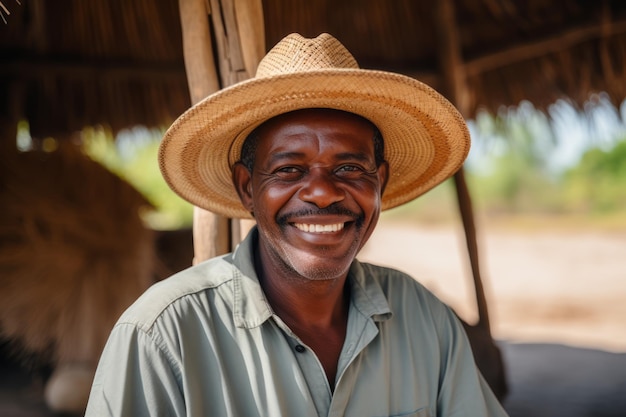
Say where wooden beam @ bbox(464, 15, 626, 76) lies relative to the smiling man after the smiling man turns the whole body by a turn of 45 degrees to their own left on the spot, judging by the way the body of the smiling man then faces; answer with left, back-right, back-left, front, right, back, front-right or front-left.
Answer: left

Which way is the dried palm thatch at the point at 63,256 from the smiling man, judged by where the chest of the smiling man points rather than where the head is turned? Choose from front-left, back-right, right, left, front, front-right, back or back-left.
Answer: back-right

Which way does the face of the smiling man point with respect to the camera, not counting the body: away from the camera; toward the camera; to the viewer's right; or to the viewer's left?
toward the camera

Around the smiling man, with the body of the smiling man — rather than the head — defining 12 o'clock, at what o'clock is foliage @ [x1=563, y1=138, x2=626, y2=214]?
The foliage is roughly at 7 o'clock from the smiling man.

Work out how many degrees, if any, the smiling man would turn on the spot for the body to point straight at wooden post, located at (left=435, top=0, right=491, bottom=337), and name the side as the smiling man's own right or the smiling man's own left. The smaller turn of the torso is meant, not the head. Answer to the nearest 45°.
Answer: approximately 135° to the smiling man's own left

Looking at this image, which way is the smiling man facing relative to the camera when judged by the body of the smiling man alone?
toward the camera
